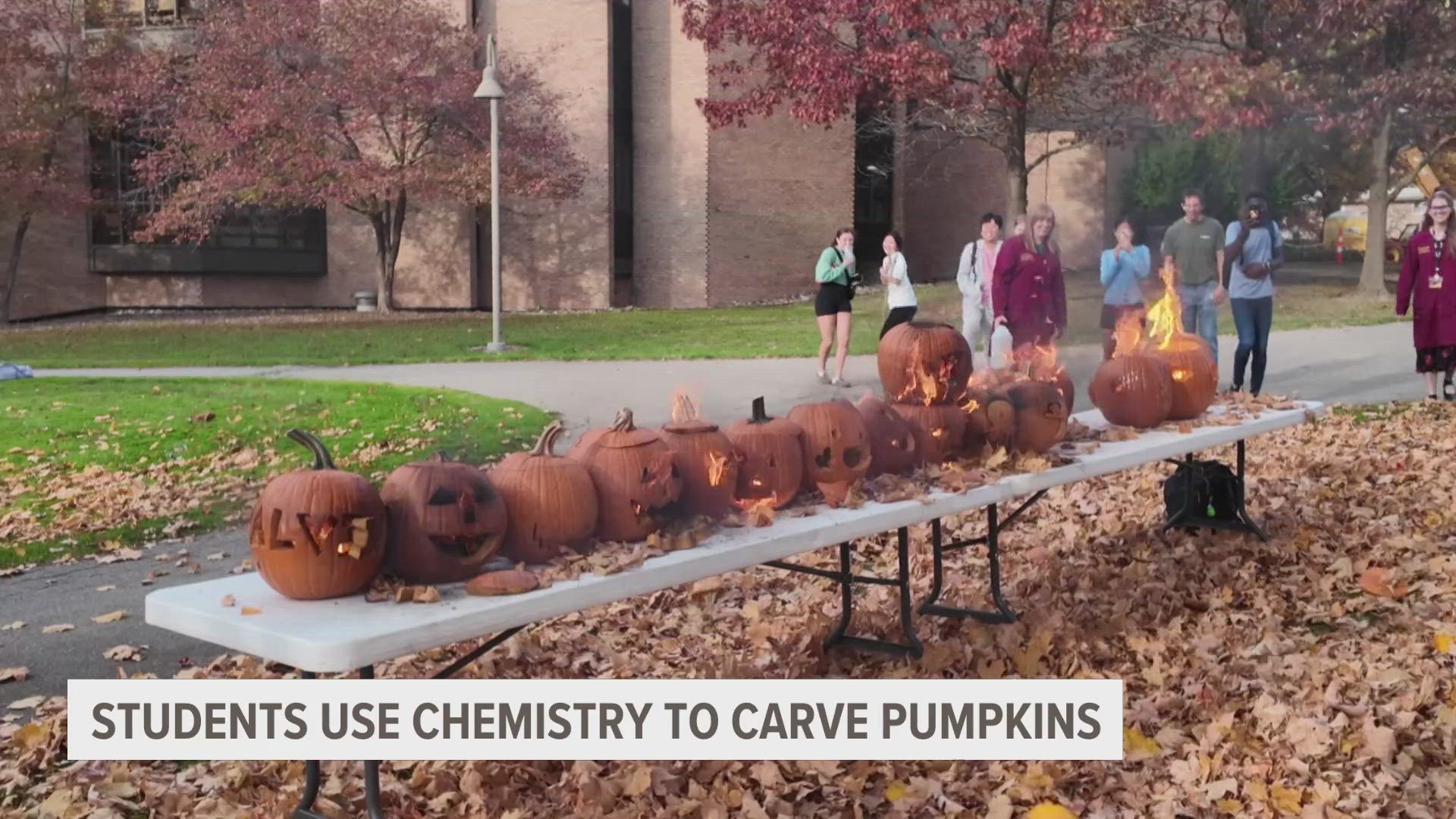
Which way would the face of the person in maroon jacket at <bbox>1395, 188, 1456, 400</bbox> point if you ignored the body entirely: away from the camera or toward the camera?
toward the camera

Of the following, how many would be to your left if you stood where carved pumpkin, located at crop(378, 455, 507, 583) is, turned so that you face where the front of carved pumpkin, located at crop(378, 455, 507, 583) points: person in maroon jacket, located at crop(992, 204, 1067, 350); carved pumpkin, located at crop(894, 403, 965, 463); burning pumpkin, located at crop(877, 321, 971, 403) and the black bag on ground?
4

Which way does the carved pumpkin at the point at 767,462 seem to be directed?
toward the camera

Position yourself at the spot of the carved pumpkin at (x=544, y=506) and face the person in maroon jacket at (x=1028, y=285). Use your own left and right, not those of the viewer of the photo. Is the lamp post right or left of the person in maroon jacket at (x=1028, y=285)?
left

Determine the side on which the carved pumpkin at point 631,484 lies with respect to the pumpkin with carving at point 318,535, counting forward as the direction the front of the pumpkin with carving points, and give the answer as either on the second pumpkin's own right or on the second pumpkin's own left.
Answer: on the second pumpkin's own left

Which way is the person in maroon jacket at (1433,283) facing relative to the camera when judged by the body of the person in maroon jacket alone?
toward the camera

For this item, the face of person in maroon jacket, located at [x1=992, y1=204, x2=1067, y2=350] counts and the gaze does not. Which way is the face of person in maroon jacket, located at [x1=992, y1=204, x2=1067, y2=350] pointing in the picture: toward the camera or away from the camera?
toward the camera

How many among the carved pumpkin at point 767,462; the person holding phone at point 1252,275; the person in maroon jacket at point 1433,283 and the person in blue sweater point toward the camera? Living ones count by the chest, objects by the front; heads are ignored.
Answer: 4

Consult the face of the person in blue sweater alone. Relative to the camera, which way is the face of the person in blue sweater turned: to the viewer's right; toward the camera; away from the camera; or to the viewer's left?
toward the camera

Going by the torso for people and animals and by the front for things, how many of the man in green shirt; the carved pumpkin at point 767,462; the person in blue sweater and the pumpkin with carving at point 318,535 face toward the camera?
4

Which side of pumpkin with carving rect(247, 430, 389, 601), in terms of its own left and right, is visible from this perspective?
front

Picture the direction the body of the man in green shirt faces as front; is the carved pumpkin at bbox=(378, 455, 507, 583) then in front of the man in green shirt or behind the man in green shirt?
in front

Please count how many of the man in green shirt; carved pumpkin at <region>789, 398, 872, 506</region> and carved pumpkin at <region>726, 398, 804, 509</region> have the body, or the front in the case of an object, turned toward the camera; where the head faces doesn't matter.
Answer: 3
